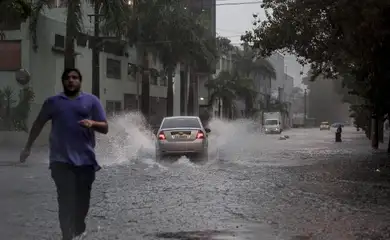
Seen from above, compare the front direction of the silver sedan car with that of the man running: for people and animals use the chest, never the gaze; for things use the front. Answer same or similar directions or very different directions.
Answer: very different directions

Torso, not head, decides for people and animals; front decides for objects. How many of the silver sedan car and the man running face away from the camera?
1

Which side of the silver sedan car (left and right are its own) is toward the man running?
back

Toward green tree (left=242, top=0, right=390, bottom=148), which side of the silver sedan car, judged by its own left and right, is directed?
right

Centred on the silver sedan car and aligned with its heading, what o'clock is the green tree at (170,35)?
The green tree is roughly at 12 o'clock from the silver sedan car.

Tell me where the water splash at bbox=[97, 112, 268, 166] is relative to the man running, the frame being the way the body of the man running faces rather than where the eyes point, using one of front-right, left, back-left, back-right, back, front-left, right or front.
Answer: back

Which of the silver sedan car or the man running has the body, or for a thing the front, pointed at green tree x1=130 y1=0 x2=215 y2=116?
the silver sedan car

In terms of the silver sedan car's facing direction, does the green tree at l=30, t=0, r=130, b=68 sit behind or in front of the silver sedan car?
in front

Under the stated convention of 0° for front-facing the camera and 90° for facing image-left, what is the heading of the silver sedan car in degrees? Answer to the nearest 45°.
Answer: approximately 180°

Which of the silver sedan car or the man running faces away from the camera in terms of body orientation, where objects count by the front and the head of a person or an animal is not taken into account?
the silver sedan car

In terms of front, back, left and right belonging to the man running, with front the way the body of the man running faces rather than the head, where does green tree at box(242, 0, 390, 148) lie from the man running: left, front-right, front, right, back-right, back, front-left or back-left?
back-left

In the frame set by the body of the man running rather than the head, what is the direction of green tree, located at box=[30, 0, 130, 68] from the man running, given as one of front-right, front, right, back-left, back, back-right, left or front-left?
back
